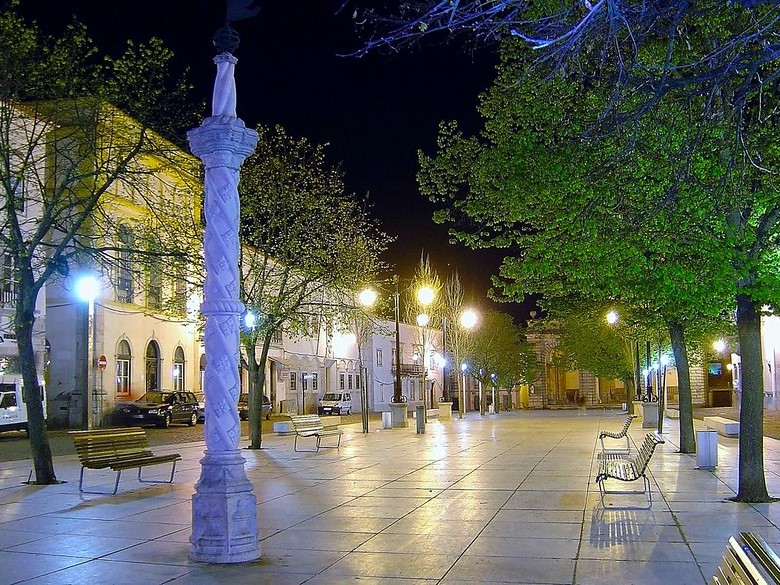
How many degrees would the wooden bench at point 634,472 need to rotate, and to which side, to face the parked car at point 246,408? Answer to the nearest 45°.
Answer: approximately 45° to its right

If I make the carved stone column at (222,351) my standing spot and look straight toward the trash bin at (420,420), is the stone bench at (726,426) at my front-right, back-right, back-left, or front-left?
front-right

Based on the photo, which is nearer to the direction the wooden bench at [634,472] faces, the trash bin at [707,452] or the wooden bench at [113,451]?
the wooden bench

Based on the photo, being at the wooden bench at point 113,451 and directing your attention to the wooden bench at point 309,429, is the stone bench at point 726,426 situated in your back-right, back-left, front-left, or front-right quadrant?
front-right

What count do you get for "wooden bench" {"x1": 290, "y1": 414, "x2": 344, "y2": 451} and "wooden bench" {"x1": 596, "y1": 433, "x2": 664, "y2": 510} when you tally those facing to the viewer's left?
1

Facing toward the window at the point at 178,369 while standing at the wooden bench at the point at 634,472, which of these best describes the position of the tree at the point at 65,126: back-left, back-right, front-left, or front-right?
front-left

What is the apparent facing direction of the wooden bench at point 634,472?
to the viewer's left

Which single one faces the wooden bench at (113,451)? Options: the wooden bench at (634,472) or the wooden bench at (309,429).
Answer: the wooden bench at (634,472)

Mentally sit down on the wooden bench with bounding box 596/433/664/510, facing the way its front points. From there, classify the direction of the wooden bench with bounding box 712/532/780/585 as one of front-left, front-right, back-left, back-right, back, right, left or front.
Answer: left

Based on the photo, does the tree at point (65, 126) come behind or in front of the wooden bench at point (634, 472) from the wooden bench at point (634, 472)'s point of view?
in front

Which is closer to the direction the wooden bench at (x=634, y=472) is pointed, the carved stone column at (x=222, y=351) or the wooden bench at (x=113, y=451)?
the wooden bench
